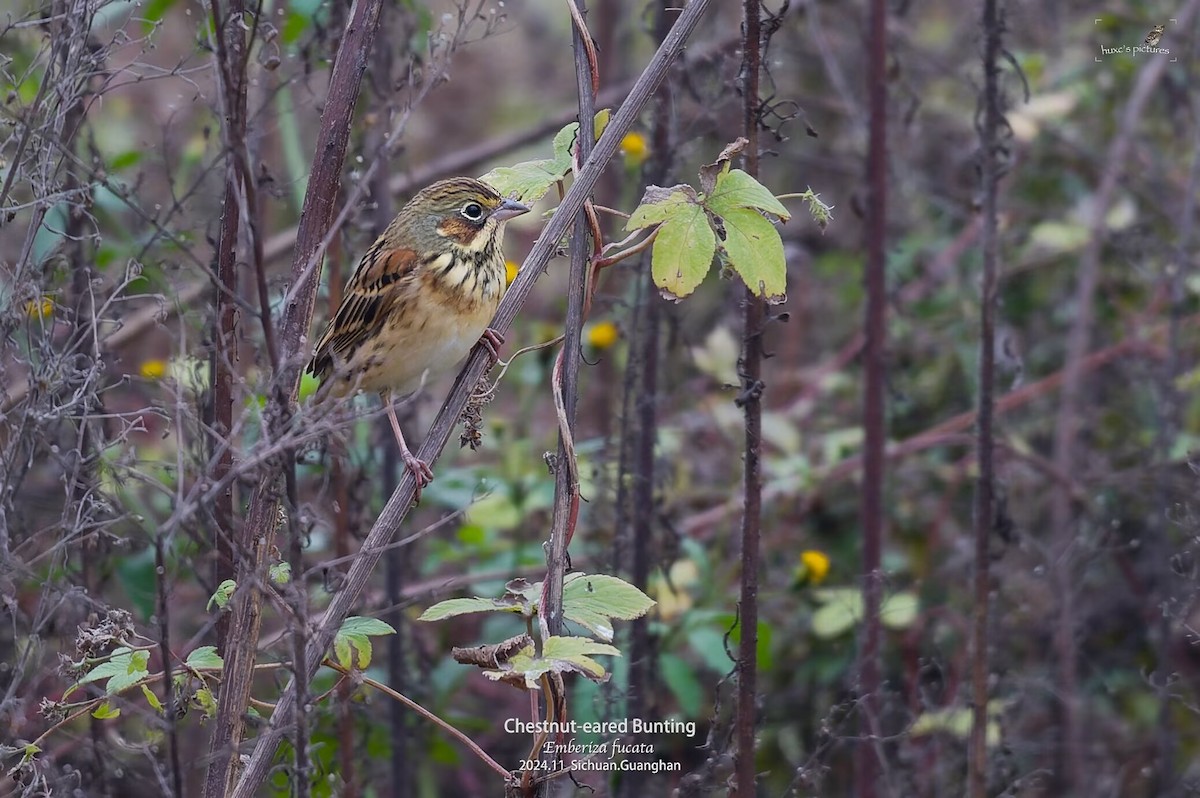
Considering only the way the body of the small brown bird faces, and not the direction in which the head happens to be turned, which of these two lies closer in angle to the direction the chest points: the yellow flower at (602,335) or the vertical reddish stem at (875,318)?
the vertical reddish stem

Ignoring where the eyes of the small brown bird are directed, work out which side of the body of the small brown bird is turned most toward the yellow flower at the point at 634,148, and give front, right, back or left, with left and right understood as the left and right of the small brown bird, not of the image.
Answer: left

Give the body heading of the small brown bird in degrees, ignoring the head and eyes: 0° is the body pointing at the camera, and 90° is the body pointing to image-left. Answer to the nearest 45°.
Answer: approximately 315°

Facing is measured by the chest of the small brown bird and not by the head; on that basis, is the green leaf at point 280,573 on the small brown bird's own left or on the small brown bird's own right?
on the small brown bird's own right

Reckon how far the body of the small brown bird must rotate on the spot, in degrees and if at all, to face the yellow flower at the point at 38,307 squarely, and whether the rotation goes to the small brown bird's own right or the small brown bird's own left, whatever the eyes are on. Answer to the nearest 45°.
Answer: approximately 90° to the small brown bird's own right

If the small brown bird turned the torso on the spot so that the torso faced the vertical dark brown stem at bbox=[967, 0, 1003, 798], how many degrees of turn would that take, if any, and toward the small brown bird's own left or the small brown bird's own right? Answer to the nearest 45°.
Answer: approximately 45° to the small brown bird's own left
